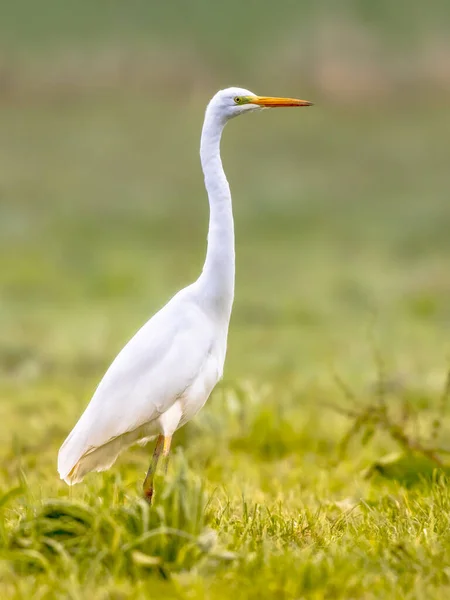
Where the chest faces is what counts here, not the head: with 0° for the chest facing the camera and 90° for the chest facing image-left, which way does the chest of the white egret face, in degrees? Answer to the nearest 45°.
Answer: approximately 270°
